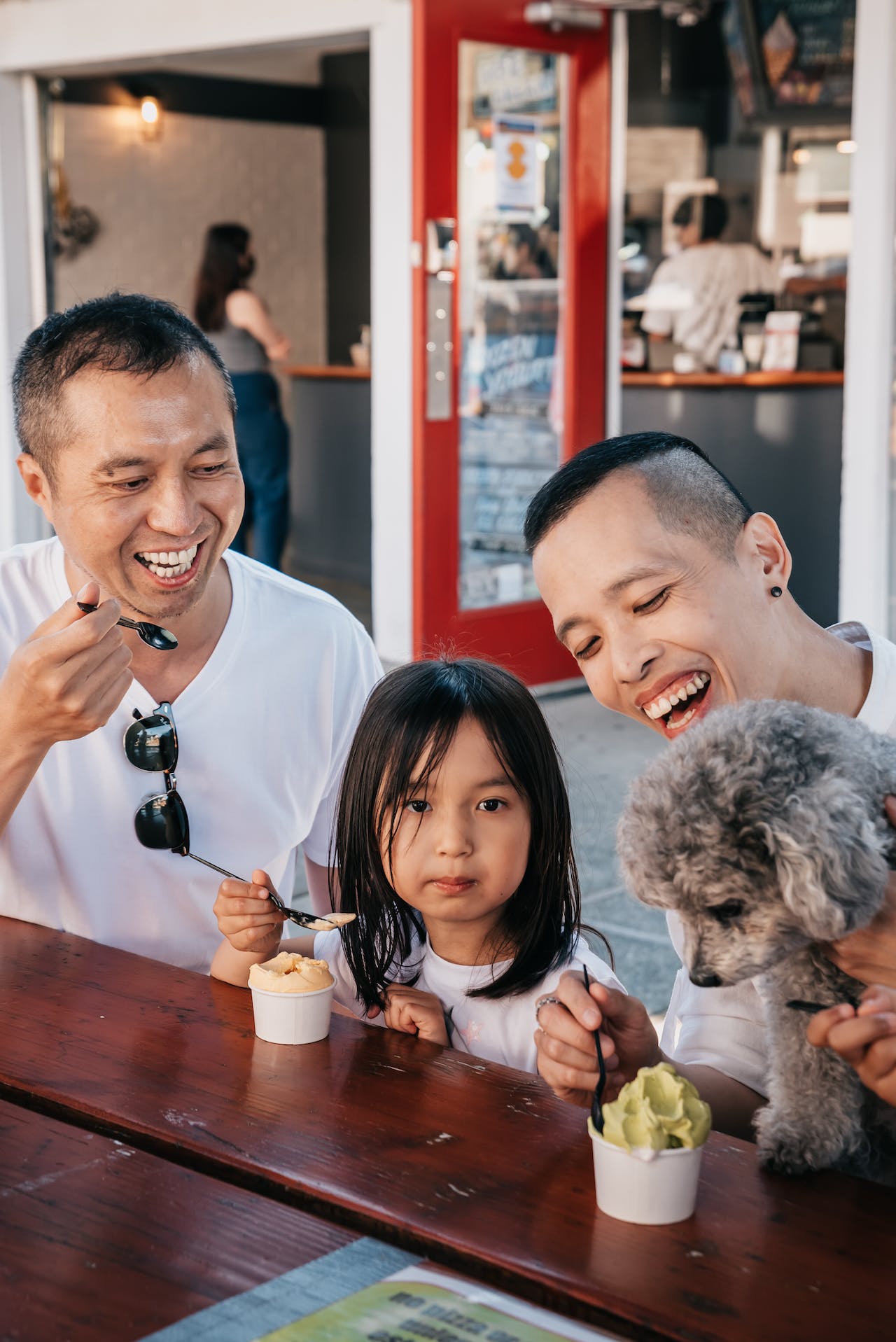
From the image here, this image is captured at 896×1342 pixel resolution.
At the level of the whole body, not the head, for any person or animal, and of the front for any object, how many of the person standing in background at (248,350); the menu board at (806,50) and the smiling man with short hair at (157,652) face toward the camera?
2

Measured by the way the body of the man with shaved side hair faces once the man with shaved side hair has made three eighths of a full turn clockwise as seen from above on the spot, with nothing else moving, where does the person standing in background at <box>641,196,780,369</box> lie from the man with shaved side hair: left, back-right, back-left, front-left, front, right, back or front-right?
front

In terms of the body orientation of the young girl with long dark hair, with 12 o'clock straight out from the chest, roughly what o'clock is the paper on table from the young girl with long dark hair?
The paper on table is roughly at 12 o'clock from the young girl with long dark hair.

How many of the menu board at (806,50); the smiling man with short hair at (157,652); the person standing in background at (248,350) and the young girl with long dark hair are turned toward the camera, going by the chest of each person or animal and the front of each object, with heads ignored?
3

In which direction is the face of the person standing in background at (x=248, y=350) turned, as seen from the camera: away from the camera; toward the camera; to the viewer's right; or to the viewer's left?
to the viewer's right

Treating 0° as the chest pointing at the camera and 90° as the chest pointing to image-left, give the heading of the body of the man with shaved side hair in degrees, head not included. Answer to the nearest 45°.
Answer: approximately 45°

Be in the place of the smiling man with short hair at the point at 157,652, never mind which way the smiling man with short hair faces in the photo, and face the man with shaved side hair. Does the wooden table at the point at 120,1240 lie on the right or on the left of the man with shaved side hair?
right

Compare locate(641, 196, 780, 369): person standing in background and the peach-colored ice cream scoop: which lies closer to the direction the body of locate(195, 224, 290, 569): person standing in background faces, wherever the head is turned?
the person standing in background
